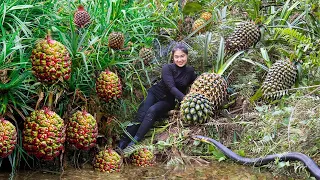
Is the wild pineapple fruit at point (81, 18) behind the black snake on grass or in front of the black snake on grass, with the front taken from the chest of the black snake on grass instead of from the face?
in front

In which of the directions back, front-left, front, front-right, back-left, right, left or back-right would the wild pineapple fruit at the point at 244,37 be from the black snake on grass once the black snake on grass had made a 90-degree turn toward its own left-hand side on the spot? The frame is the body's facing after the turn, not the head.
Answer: back

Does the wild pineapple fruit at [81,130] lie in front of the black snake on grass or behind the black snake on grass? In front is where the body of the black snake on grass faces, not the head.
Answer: in front

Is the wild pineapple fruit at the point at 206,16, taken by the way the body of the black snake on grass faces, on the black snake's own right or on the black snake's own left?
on the black snake's own right

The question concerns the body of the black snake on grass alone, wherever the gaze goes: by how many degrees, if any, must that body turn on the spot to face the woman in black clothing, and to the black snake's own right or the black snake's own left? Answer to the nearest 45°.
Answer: approximately 45° to the black snake's own right

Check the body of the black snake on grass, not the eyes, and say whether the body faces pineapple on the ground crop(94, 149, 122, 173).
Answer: yes

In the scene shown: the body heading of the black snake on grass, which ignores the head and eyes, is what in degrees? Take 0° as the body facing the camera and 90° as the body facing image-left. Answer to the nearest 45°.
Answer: approximately 90°
